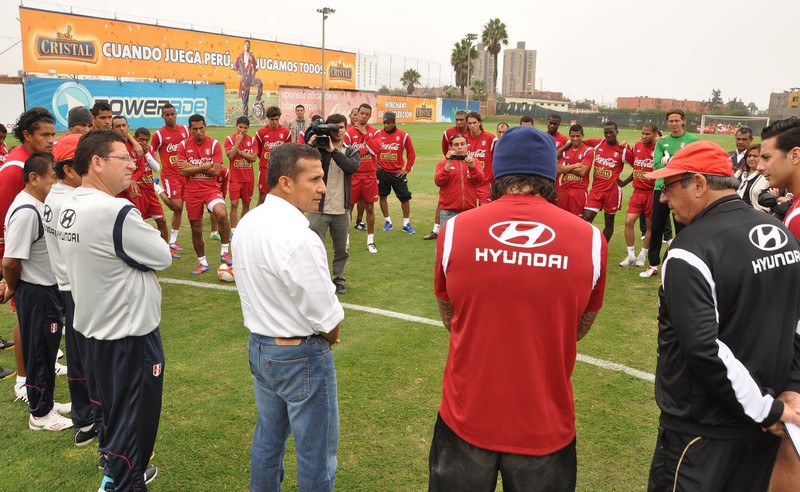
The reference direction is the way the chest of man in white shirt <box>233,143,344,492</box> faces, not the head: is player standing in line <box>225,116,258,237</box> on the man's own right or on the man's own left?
on the man's own left

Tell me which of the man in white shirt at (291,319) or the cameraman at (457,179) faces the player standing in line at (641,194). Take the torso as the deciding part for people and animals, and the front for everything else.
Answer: the man in white shirt

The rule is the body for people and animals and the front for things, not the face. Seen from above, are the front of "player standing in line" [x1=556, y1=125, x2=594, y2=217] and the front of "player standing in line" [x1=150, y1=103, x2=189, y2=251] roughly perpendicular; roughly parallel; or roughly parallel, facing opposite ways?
roughly perpendicular

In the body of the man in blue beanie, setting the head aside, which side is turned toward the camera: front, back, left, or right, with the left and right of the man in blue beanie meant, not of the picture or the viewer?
back

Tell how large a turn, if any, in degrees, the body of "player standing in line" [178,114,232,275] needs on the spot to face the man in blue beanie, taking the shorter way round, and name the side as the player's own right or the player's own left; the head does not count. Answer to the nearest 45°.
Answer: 0° — they already face them

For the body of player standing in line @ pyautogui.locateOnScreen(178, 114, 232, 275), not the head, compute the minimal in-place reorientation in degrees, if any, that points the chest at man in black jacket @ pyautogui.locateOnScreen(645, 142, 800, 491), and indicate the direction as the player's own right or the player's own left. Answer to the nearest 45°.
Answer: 0° — they already face them

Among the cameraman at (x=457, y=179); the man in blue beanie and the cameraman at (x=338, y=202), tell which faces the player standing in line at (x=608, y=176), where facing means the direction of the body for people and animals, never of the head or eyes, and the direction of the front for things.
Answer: the man in blue beanie

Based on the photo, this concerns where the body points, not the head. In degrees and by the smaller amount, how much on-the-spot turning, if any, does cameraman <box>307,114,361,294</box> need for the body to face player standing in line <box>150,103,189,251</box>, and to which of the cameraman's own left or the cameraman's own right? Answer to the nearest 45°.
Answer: approximately 135° to the cameraman's own right

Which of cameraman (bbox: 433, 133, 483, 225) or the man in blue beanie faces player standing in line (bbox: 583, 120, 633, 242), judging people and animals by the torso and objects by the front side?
the man in blue beanie

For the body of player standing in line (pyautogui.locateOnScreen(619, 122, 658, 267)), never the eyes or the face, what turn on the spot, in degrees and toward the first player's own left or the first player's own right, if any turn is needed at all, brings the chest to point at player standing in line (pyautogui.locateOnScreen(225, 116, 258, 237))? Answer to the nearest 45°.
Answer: approximately 45° to the first player's own right
